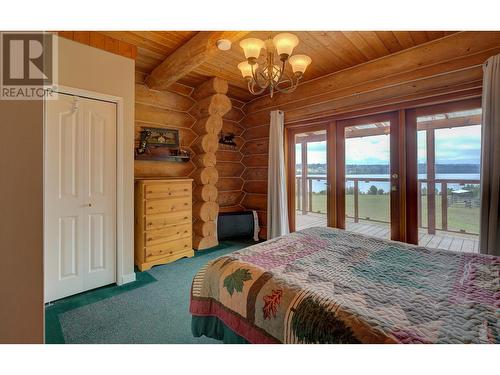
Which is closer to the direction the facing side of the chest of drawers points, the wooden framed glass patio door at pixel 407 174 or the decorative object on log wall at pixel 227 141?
the wooden framed glass patio door

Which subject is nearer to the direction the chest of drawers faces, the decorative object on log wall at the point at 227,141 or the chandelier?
the chandelier

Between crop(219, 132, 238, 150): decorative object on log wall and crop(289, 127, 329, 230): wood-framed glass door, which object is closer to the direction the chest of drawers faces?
the wood-framed glass door

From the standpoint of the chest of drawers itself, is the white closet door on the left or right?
on its right

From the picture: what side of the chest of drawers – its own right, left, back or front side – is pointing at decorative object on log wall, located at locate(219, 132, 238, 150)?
left

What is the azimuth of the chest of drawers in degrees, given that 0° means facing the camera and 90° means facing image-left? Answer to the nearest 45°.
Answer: approximately 315°
